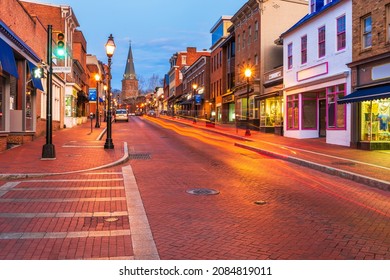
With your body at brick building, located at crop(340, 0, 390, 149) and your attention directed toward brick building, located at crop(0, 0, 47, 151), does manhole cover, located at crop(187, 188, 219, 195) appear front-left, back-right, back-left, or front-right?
front-left

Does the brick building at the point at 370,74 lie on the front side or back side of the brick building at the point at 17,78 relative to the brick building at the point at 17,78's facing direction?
on the front side

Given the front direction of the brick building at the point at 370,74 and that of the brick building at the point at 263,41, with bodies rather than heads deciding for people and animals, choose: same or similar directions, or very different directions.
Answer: same or similar directions

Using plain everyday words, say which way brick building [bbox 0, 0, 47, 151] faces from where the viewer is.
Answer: facing the viewer and to the right of the viewer

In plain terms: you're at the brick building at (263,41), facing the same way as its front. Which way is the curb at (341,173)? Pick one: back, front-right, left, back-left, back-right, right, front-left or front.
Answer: front-left

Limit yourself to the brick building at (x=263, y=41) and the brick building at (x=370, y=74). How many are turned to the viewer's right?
0

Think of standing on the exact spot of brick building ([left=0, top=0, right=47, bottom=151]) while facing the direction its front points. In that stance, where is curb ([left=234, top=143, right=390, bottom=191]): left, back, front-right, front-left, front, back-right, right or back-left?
front

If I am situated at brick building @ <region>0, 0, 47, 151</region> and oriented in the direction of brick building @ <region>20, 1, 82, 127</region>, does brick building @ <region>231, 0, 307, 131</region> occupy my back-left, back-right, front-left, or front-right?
front-right

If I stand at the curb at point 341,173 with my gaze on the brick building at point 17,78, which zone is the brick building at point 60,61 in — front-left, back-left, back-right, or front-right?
front-right

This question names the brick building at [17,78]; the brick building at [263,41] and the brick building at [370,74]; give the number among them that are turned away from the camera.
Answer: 0

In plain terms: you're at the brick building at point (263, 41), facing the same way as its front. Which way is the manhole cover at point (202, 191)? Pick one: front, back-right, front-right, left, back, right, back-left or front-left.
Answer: front-left

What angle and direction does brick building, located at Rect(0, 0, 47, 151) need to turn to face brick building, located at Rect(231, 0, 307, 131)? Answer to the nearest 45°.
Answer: approximately 90° to its left

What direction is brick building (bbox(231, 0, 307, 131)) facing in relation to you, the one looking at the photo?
facing the viewer and to the left of the viewer

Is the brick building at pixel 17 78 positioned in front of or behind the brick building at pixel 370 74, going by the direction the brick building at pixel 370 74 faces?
in front

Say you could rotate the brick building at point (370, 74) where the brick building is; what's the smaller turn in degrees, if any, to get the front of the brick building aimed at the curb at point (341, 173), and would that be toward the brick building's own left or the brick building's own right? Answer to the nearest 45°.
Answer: approximately 45° to the brick building's own left
